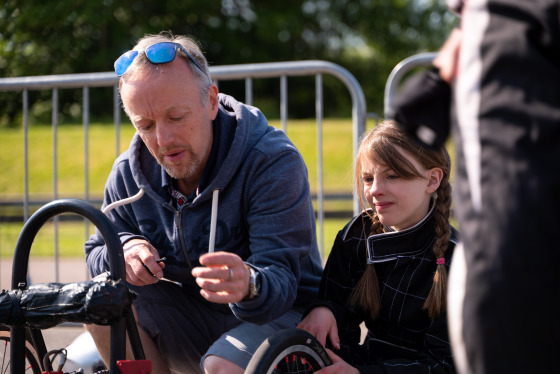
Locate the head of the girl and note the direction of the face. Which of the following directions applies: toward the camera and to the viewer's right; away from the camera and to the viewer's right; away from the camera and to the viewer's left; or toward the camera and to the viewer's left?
toward the camera and to the viewer's left

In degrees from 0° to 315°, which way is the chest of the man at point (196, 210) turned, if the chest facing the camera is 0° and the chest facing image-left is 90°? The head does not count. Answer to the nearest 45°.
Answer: approximately 45°

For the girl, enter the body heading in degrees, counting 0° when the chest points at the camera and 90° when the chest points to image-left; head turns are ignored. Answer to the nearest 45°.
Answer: approximately 45°

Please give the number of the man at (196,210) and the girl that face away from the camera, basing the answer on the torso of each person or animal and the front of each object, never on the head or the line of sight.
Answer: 0

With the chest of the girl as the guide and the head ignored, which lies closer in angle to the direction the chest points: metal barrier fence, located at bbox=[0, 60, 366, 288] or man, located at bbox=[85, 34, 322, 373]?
the man

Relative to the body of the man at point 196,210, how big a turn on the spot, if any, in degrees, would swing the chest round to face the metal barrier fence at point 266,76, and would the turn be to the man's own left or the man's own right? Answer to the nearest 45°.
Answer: approximately 135° to the man's own right

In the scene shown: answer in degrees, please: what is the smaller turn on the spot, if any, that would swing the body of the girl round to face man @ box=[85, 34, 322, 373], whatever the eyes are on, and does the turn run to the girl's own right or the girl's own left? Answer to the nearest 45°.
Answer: approximately 45° to the girl's own right
